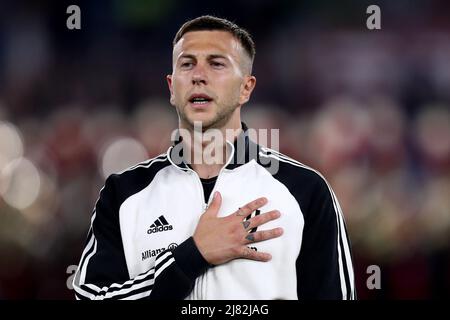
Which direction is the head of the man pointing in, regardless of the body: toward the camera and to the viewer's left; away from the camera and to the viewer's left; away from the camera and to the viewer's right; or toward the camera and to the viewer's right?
toward the camera and to the viewer's left

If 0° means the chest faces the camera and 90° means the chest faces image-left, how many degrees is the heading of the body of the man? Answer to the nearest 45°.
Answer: approximately 0°
